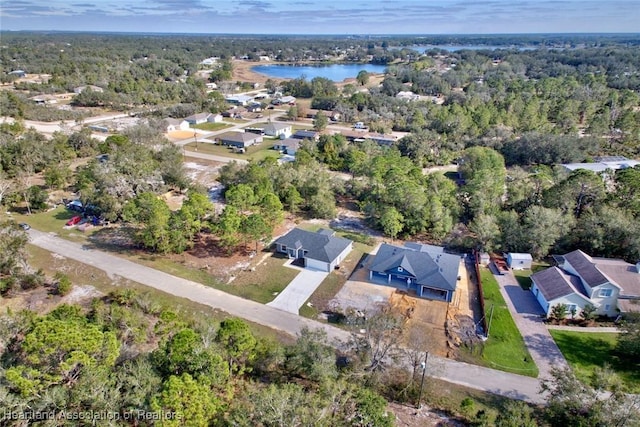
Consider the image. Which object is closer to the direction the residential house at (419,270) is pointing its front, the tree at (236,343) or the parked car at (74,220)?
the tree

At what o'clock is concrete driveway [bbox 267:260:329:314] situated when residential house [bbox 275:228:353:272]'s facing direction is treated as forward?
The concrete driveway is roughly at 11 o'clock from the residential house.

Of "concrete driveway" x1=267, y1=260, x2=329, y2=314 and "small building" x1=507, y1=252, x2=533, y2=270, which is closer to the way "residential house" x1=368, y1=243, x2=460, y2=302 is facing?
the concrete driveway

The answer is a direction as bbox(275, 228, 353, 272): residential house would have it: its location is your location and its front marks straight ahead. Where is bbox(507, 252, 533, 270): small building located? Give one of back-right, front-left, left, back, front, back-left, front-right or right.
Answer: back-left

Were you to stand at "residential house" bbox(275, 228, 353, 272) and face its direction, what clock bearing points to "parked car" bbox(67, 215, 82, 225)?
The parked car is roughly at 2 o'clock from the residential house.

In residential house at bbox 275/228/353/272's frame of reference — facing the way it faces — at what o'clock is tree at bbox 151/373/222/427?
The tree is roughly at 11 o'clock from the residential house.

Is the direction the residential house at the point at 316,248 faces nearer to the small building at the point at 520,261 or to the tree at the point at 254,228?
the tree

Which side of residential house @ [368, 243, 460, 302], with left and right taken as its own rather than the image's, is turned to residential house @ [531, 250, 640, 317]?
left

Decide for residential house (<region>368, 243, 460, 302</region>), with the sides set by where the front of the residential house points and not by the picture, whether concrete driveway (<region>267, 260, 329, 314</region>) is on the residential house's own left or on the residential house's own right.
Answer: on the residential house's own right

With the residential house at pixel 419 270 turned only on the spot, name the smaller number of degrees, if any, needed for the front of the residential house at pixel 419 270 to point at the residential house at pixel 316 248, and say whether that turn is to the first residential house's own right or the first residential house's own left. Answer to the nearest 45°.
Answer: approximately 90° to the first residential house's own right

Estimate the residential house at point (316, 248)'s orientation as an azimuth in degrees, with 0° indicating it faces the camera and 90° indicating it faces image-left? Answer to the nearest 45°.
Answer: approximately 45°
